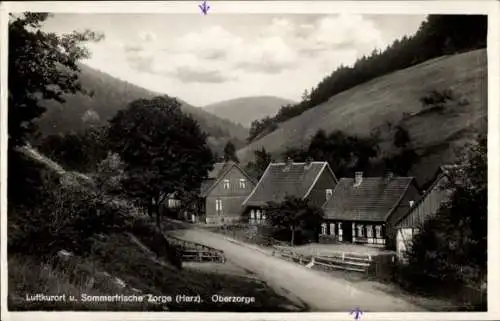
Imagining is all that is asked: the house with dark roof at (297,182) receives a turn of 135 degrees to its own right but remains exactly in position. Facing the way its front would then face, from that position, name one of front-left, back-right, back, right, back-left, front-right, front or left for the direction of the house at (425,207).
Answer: right
